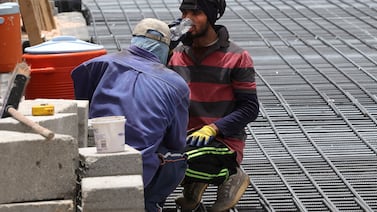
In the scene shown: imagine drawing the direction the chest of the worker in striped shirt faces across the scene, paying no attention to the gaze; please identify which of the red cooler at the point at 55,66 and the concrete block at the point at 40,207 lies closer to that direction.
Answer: the concrete block

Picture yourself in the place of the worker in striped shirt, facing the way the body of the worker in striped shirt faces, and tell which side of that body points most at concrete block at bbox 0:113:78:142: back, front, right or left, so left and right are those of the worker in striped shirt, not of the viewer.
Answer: front

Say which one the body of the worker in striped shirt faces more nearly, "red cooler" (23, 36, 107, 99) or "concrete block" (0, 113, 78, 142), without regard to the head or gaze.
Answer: the concrete block

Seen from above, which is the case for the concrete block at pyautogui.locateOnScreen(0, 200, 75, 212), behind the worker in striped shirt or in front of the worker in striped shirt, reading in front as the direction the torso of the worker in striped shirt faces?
in front

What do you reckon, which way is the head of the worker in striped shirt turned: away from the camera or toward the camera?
toward the camera

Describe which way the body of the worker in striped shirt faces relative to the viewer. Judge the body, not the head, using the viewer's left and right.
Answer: facing the viewer and to the left of the viewer

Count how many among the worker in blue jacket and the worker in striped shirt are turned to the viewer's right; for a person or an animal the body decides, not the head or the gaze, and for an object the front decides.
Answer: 0
